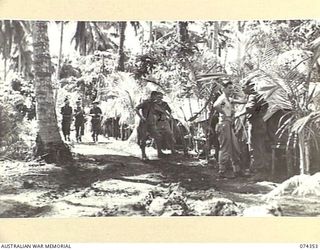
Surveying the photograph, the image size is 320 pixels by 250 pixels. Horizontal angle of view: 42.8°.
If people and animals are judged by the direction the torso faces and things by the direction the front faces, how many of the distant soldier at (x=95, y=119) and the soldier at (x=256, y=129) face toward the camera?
1

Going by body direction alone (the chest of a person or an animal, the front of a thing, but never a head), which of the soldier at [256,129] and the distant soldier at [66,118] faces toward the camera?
the distant soldier

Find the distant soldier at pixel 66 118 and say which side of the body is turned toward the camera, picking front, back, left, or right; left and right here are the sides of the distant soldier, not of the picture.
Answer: front

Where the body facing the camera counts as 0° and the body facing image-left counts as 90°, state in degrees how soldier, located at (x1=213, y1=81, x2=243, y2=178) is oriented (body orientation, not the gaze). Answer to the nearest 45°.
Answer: approximately 315°

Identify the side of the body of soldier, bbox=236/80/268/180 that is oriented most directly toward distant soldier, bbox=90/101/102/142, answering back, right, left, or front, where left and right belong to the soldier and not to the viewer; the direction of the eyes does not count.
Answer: front

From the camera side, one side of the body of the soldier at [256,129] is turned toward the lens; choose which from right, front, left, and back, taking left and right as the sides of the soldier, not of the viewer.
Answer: left

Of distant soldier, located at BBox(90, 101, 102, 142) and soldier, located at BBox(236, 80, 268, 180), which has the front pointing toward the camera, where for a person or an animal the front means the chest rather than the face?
the distant soldier
